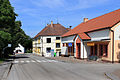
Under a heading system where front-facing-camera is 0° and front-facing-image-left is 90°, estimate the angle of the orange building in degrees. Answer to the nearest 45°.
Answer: approximately 45°

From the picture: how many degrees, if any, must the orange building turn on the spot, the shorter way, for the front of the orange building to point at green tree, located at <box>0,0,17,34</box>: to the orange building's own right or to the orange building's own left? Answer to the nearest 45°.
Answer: approximately 45° to the orange building's own right
